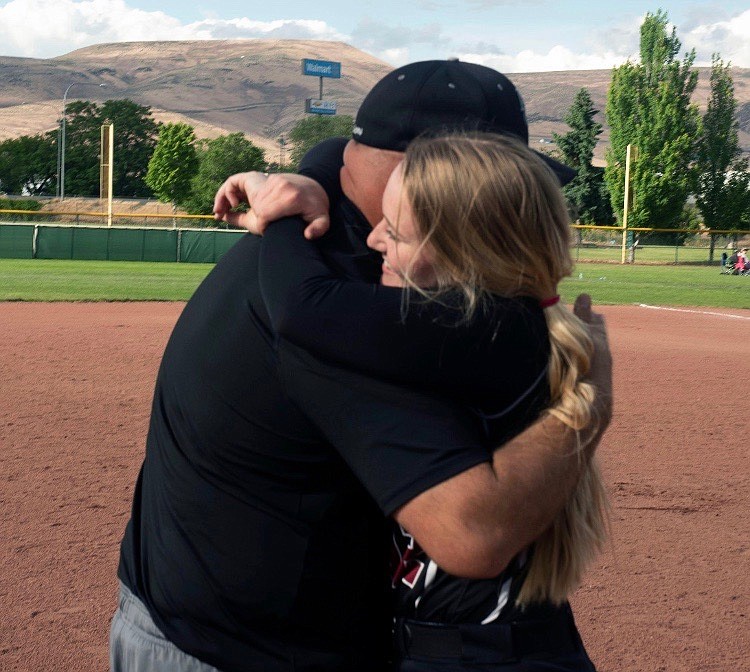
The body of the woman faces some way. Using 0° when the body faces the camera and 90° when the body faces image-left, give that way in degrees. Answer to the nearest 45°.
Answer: approximately 90°

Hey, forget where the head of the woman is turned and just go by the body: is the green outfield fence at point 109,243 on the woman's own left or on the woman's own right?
on the woman's own right

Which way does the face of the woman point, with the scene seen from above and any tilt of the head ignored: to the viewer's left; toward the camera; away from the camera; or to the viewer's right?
to the viewer's left
